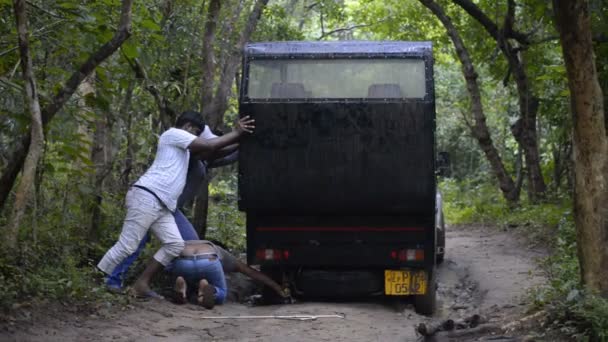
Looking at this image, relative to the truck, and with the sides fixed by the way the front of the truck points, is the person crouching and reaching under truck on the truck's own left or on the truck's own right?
on the truck's own left

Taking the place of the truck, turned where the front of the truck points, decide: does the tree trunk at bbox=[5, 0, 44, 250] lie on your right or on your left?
on your left

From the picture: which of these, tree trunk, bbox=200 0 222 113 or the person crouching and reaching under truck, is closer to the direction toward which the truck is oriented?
the tree trunk

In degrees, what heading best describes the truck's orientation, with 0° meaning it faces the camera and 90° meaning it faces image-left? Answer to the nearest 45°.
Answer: approximately 180°

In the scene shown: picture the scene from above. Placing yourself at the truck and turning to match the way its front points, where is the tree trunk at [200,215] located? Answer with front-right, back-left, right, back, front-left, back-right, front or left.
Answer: front-left

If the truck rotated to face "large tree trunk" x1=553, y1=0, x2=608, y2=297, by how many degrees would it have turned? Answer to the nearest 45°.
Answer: approximately 135° to its right

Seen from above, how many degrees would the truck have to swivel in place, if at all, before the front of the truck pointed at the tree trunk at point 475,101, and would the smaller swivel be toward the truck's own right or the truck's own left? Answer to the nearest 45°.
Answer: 0° — it already faces it

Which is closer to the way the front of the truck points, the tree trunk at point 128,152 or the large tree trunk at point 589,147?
the tree trunk

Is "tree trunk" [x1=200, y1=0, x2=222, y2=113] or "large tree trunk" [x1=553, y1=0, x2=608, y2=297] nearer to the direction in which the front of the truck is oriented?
the tree trunk

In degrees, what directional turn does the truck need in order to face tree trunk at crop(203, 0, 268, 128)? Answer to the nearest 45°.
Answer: approximately 45° to its left

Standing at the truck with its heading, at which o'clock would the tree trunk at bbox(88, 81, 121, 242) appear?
The tree trunk is roughly at 10 o'clock from the truck.
